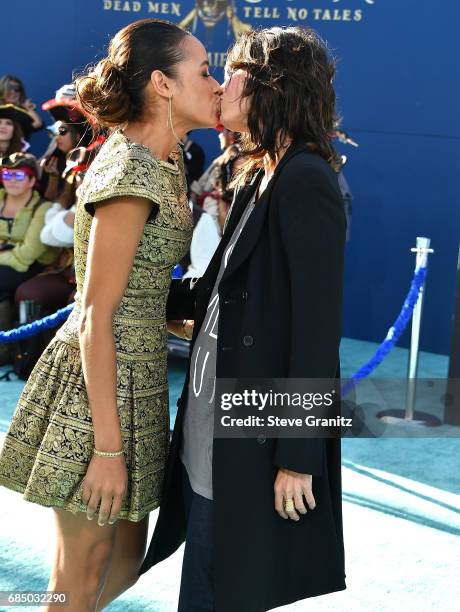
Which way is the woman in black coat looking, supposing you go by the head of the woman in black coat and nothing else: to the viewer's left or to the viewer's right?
to the viewer's left

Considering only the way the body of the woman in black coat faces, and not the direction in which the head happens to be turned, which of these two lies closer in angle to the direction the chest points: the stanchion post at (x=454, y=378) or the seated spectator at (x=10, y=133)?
the seated spectator

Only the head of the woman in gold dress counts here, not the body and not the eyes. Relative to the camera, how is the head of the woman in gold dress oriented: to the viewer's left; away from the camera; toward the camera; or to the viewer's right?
to the viewer's right

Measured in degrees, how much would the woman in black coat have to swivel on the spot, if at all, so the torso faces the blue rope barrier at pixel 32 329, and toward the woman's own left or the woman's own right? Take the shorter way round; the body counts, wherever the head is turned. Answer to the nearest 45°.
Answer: approximately 45° to the woman's own right

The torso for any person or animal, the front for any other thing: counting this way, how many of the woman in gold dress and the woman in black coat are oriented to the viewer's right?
1

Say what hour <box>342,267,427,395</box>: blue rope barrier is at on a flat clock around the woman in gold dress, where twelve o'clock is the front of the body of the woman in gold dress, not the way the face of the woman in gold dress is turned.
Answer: The blue rope barrier is roughly at 10 o'clock from the woman in gold dress.

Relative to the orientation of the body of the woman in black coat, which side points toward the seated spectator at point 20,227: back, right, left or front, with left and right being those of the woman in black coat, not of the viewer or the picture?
right

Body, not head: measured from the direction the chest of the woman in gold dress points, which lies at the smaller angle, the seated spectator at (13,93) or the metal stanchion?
the metal stanchion

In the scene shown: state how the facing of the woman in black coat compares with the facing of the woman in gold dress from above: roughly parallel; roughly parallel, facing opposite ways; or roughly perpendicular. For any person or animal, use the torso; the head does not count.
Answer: roughly parallel, facing opposite ways

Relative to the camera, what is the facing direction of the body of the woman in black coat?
to the viewer's left

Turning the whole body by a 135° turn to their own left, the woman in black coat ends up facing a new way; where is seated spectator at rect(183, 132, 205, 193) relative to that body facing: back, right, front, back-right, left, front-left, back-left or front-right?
back-left

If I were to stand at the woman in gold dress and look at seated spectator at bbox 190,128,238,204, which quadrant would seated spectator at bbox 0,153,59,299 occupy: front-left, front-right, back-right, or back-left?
front-left

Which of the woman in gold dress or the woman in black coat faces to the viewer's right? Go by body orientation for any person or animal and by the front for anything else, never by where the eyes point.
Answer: the woman in gold dress

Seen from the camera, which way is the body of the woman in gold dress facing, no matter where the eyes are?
to the viewer's right

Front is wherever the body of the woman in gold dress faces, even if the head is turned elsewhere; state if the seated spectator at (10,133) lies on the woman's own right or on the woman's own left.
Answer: on the woman's own left
